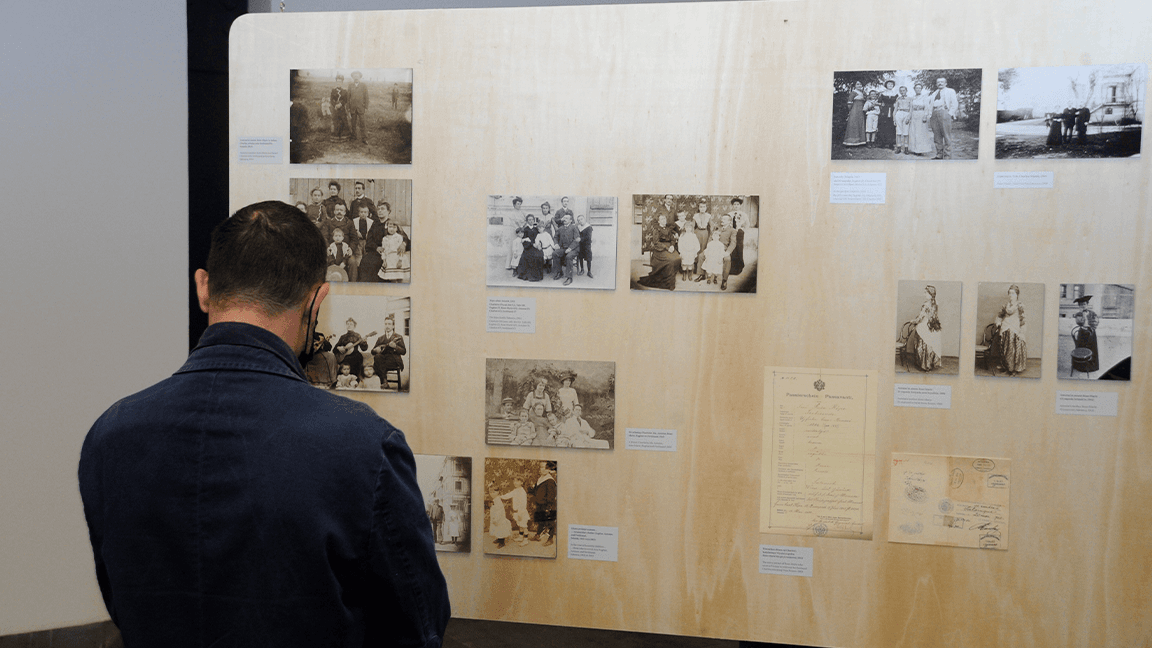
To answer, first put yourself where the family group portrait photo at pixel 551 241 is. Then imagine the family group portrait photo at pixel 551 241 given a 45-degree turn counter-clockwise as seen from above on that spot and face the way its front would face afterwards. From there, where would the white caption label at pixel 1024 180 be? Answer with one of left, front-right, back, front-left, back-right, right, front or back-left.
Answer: front-left

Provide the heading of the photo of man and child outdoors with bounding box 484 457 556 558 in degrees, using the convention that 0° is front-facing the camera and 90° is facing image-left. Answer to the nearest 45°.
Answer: approximately 0°

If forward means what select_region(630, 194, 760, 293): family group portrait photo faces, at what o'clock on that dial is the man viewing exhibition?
The man viewing exhibition is roughly at 1 o'clock from the family group portrait photo.

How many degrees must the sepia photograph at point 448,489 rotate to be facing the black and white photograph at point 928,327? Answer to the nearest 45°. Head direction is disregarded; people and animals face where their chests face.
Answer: approximately 90° to its left

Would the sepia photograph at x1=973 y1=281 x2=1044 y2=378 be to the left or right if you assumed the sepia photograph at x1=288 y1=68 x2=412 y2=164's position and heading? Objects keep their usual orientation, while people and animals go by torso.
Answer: on its left

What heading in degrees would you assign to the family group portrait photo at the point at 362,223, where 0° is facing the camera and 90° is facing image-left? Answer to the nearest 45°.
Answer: approximately 0°

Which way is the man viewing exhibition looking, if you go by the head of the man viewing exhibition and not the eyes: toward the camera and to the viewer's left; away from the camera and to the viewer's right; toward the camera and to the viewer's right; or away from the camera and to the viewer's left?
away from the camera and to the viewer's right

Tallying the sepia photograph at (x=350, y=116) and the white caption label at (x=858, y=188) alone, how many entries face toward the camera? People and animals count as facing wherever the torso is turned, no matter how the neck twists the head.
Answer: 2
